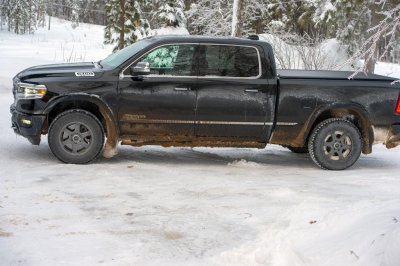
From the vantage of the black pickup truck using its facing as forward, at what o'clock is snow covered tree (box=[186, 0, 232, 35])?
The snow covered tree is roughly at 3 o'clock from the black pickup truck.

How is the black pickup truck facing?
to the viewer's left

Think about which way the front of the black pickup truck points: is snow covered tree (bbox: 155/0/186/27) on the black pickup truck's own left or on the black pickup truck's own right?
on the black pickup truck's own right

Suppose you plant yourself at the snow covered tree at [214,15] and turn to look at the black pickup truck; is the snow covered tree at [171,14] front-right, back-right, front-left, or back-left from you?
back-right
